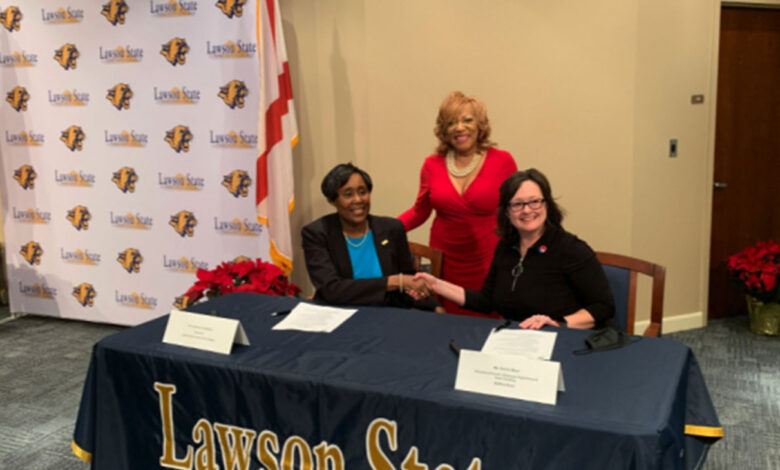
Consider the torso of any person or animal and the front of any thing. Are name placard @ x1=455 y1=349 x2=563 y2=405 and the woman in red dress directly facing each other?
no

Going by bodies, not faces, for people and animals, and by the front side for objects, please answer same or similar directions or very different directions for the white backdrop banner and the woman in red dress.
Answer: same or similar directions

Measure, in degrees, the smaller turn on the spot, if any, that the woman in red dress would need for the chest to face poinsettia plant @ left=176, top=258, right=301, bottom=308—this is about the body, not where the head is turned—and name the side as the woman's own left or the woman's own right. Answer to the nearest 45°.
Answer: approximately 90° to the woman's own right

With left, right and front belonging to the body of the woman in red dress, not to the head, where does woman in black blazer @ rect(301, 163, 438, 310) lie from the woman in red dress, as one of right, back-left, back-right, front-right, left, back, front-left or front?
front-right

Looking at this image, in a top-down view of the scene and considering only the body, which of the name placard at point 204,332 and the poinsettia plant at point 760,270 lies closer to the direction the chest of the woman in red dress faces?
the name placard

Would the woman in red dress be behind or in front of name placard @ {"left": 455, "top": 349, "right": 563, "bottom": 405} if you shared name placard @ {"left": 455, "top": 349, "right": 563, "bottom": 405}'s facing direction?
behind

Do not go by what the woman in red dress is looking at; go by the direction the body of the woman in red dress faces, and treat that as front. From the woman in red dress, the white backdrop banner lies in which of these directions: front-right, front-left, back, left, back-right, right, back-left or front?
back-right

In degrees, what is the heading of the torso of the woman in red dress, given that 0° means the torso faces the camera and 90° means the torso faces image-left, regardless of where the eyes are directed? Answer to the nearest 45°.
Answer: approximately 0°

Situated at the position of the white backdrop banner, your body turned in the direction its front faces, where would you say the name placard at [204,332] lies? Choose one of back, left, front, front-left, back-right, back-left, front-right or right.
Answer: front

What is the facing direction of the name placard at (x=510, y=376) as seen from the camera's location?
facing the viewer

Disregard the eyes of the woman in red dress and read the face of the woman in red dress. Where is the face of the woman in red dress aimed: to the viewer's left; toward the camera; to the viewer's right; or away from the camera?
toward the camera

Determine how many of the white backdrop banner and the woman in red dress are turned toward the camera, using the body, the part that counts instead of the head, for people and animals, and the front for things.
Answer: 2

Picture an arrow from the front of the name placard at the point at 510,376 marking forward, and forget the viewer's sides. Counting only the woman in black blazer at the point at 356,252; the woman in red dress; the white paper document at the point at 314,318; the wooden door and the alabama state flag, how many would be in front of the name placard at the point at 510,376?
0

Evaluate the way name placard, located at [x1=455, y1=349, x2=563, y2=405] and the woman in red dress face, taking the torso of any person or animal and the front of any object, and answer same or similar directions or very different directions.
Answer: same or similar directions

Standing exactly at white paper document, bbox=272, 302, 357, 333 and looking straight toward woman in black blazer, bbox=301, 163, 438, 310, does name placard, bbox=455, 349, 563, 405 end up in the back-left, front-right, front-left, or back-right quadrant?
back-right

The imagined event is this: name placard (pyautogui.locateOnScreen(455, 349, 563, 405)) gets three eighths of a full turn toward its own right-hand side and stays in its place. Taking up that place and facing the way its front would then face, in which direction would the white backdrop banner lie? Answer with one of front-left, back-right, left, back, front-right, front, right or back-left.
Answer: front

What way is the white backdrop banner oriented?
toward the camera

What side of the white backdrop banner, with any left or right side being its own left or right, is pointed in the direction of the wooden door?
left
